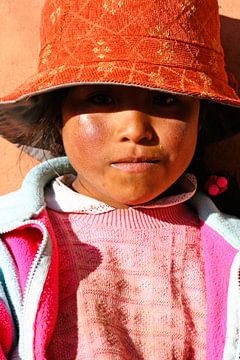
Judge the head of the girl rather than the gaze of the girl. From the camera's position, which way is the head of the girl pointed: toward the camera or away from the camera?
toward the camera

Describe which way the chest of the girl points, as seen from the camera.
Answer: toward the camera
